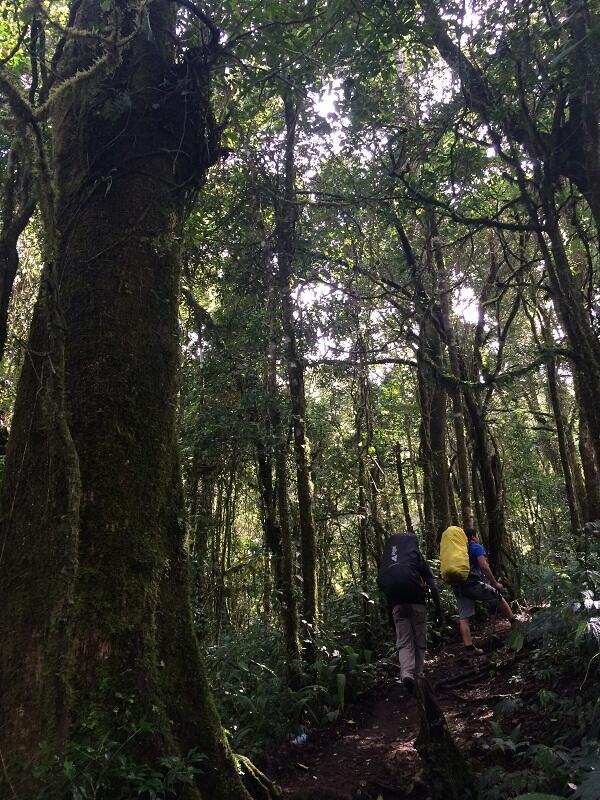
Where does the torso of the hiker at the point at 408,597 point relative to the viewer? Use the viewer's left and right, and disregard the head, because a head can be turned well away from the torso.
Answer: facing away from the viewer and to the right of the viewer

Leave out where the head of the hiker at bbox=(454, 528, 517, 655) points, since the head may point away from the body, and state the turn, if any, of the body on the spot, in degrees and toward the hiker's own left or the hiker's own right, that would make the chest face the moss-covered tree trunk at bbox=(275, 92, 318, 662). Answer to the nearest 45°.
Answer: approximately 135° to the hiker's own right

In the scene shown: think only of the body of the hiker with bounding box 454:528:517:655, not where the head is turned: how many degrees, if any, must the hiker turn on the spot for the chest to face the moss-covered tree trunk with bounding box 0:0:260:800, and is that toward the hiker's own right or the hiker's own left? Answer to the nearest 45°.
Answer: approximately 90° to the hiker's own right

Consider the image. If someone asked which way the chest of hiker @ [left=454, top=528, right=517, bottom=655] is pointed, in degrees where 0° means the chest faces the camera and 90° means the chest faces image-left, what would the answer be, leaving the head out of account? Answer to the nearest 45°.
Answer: approximately 270°
